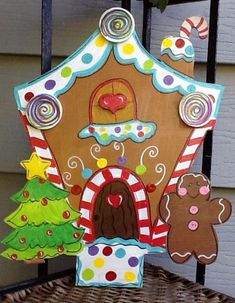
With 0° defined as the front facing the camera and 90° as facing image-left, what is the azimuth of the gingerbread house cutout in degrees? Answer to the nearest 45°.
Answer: approximately 0°
